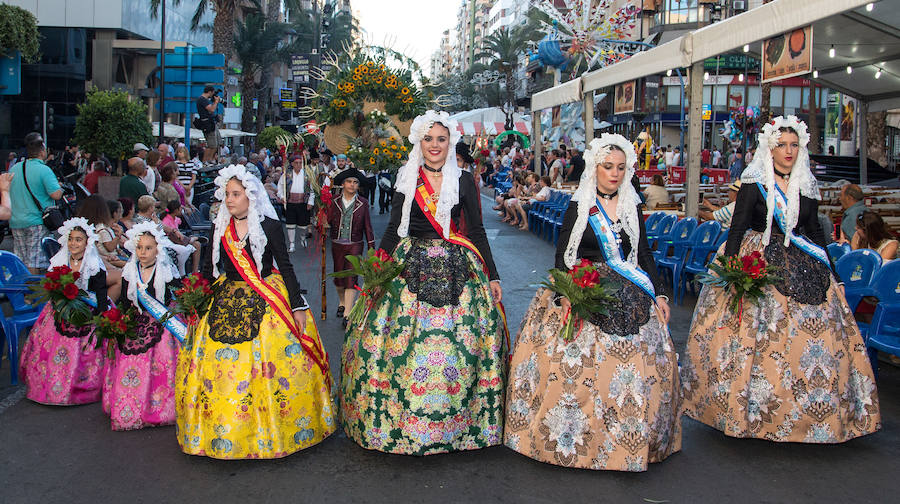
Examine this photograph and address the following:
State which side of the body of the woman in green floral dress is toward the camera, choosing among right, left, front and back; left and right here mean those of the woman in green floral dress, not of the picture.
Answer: front

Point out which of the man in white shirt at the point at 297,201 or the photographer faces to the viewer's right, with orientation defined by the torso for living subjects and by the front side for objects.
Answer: the photographer

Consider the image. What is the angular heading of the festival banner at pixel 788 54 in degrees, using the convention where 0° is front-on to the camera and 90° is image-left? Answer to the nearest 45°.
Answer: approximately 45°

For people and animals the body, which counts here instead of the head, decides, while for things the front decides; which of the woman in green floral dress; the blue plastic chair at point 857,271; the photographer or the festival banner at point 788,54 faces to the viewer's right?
the photographer

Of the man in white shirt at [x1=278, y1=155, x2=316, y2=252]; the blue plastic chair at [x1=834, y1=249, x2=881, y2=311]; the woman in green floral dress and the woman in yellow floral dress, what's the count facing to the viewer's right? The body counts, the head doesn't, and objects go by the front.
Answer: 0

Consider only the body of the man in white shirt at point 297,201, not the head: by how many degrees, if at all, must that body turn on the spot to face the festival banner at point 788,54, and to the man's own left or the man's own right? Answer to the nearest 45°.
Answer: approximately 45° to the man's own left

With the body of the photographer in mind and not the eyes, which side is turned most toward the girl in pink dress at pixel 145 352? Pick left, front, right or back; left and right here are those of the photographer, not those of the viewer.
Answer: right

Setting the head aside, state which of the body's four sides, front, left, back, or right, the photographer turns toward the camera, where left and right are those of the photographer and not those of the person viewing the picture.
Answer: right

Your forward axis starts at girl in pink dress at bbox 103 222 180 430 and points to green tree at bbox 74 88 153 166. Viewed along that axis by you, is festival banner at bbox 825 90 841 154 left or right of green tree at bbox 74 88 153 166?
right

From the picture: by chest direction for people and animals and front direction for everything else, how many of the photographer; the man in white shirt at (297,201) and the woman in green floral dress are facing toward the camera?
2

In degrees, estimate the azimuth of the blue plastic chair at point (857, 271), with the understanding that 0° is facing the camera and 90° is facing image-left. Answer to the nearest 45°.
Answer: approximately 45°

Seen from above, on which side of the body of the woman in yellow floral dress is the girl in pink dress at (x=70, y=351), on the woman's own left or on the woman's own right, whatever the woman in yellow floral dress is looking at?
on the woman's own right

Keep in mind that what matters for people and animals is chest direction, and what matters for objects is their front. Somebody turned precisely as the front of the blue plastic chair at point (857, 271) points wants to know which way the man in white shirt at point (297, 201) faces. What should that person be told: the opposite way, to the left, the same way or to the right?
to the left

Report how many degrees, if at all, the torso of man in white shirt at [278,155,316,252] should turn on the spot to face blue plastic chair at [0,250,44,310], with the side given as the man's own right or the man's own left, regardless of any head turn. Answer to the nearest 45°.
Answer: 0° — they already face it

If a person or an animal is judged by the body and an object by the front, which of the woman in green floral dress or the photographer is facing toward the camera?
the woman in green floral dress

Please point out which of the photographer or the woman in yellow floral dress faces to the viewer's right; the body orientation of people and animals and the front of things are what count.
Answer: the photographer

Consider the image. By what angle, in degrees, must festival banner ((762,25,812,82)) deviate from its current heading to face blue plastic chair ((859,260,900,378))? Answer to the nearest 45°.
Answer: approximately 45° to its left

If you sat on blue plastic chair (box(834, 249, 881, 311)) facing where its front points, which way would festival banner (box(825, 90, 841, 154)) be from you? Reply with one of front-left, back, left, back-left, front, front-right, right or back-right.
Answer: back-right

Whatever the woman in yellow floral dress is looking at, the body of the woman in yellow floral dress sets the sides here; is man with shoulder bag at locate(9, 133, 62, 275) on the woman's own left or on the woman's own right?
on the woman's own right

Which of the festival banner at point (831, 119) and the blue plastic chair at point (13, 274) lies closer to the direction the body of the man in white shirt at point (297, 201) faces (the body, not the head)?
the blue plastic chair
